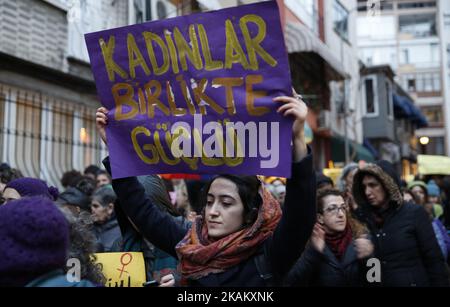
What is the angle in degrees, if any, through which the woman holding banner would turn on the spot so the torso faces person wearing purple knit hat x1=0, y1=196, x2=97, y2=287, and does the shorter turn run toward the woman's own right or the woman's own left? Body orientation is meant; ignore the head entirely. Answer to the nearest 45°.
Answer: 0° — they already face them

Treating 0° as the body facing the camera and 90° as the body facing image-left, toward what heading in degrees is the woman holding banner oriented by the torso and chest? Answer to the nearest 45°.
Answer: approximately 45°

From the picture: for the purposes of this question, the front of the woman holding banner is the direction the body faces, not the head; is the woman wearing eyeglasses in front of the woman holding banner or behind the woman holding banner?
behind

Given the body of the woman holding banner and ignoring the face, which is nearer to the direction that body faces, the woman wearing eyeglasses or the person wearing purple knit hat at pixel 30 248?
the person wearing purple knit hat
